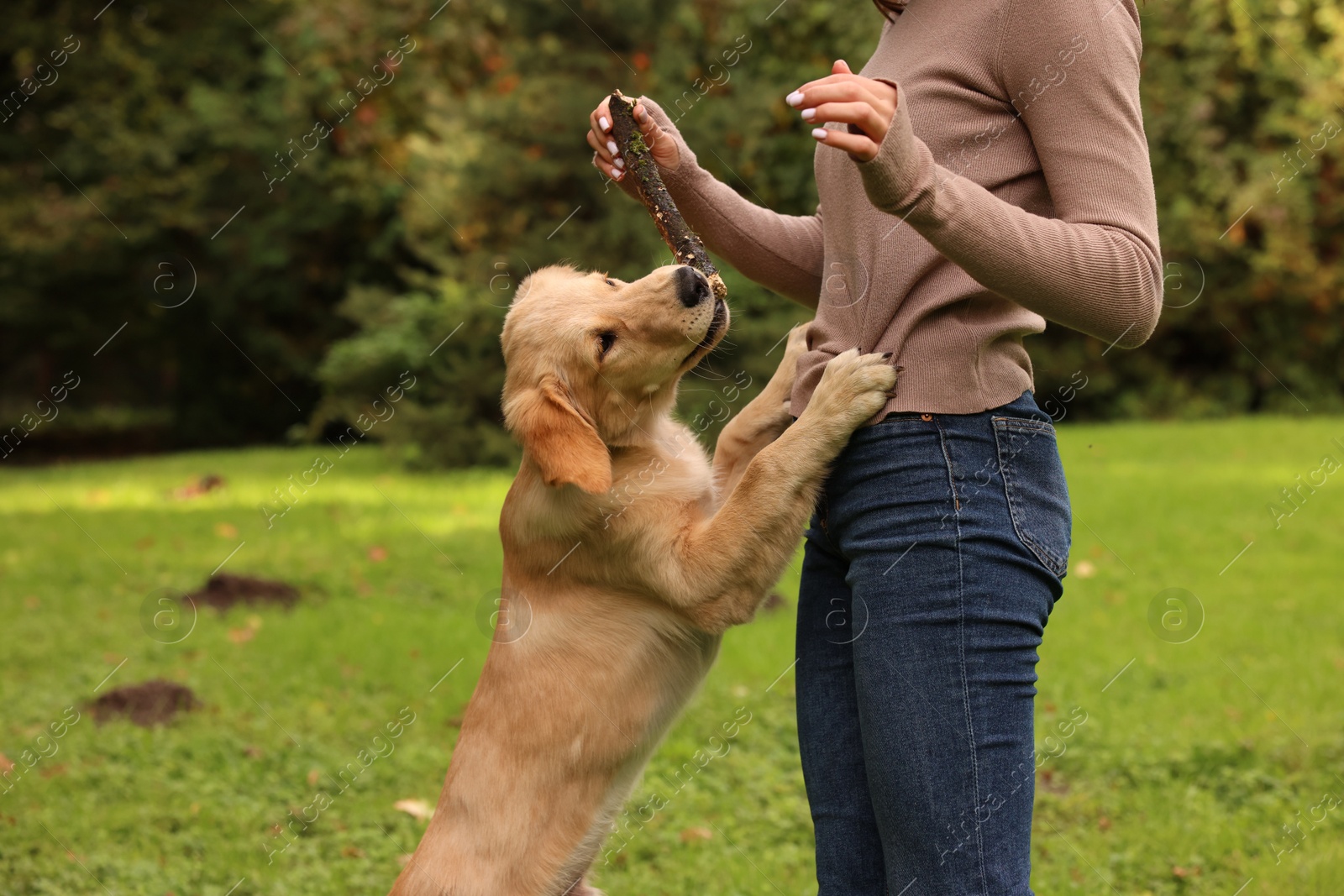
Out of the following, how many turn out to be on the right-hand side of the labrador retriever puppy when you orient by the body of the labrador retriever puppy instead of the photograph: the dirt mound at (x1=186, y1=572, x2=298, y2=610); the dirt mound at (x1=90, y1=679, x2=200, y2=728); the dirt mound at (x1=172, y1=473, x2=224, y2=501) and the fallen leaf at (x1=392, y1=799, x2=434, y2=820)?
0

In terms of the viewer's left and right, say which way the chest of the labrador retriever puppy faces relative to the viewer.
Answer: facing to the right of the viewer

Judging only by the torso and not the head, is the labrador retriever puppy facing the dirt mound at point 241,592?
no

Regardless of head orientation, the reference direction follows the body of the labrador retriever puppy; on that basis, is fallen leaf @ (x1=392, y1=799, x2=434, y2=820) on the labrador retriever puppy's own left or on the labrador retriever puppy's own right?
on the labrador retriever puppy's own left

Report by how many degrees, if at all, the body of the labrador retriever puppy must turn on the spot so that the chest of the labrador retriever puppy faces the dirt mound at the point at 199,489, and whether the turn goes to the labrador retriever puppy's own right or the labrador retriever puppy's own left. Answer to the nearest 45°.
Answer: approximately 90° to the labrador retriever puppy's own left

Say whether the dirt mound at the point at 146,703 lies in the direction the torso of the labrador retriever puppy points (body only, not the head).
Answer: no

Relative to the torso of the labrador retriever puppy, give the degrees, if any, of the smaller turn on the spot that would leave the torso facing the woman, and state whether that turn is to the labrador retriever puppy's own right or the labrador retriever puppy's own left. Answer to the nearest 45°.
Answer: approximately 45° to the labrador retriever puppy's own right

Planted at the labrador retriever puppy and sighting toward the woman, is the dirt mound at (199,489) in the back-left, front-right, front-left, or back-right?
back-left
